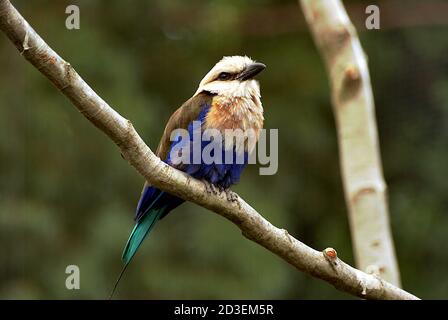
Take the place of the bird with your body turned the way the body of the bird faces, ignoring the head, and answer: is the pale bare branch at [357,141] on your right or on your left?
on your left

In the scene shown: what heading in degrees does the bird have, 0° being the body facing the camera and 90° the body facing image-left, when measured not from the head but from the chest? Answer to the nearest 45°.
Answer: approximately 315°
